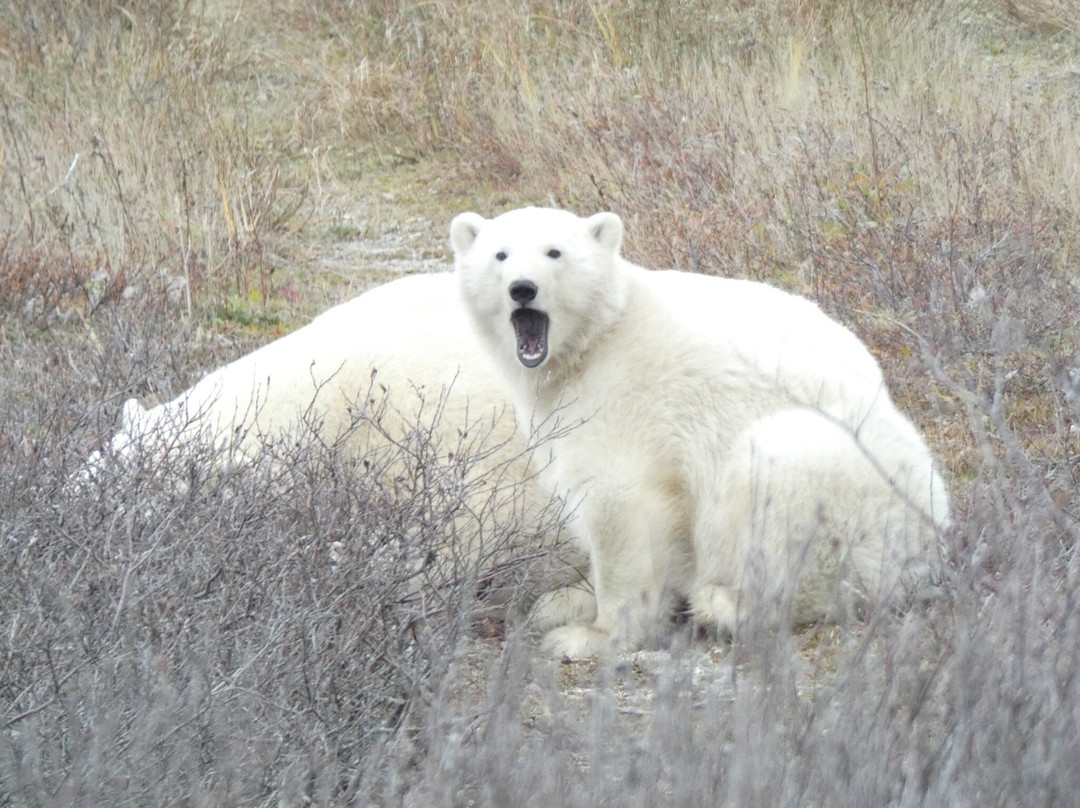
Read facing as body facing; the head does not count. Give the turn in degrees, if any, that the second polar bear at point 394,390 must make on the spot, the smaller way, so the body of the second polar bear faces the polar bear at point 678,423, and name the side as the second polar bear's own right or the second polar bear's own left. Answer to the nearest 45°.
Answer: approximately 135° to the second polar bear's own left

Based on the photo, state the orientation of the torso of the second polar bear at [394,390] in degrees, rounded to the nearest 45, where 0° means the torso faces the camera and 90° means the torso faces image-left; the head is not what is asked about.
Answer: approximately 90°
